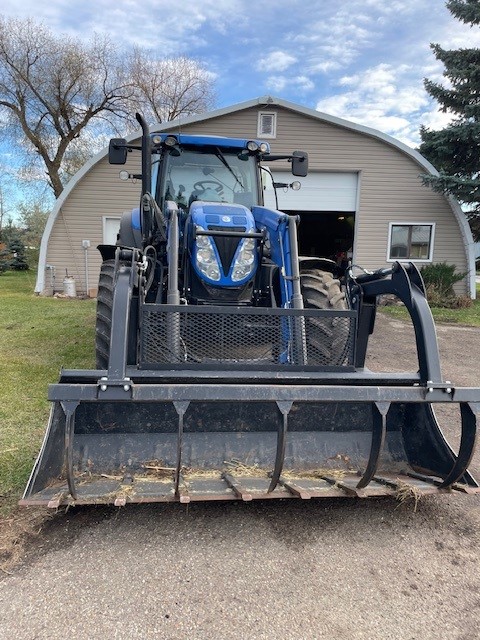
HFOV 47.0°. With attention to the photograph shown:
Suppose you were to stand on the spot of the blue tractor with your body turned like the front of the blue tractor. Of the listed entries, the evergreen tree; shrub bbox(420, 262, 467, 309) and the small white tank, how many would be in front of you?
0

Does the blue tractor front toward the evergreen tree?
no

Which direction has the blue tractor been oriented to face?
toward the camera

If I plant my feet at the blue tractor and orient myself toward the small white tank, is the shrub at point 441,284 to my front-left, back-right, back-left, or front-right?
front-right

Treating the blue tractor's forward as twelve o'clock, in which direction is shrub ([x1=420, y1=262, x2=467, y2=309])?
The shrub is roughly at 7 o'clock from the blue tractor.

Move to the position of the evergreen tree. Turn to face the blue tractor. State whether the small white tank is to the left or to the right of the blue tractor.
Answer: right

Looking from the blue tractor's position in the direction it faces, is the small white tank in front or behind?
behind

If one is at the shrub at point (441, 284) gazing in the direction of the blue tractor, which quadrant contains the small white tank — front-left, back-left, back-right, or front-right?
front-right

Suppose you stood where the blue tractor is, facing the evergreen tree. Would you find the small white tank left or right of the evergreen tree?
left
